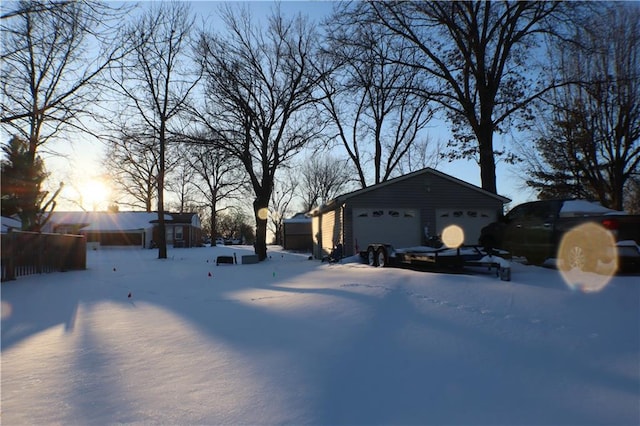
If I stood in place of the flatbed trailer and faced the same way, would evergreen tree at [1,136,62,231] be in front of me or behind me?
behind

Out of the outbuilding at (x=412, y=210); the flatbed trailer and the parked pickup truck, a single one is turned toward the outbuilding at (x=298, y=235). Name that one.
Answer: the parked pickup truck

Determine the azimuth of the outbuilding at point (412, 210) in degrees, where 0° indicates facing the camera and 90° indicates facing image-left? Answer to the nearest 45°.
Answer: approximately 0°

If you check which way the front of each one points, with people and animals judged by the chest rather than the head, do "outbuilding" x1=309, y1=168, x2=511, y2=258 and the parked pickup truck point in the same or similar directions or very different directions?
very different directions

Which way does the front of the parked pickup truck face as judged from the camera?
facing away from the viewer and to the left of the viewer

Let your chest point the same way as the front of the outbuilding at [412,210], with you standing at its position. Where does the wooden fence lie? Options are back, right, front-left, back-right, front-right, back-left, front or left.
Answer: front-right

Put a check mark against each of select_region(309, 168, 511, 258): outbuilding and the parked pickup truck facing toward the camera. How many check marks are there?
1

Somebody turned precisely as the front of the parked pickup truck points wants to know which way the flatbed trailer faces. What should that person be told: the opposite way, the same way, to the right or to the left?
the opposite way

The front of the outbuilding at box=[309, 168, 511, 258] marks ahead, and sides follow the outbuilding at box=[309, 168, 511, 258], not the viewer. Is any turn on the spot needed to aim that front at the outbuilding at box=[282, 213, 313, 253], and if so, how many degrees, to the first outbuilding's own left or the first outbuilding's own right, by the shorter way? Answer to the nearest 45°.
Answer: approximately 135° to the first outbuilding's own right

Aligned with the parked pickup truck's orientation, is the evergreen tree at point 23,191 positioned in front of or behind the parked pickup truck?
in front

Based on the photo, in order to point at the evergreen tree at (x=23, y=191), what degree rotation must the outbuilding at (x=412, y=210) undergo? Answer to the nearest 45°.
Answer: approximately 90° to its right

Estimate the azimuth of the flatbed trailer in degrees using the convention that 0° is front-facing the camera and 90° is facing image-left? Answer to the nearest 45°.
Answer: approximately 315°

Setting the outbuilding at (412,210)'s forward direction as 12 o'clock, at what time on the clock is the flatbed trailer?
The flatbed trailer is roughly at 12 o'clock from the outbuilding.
